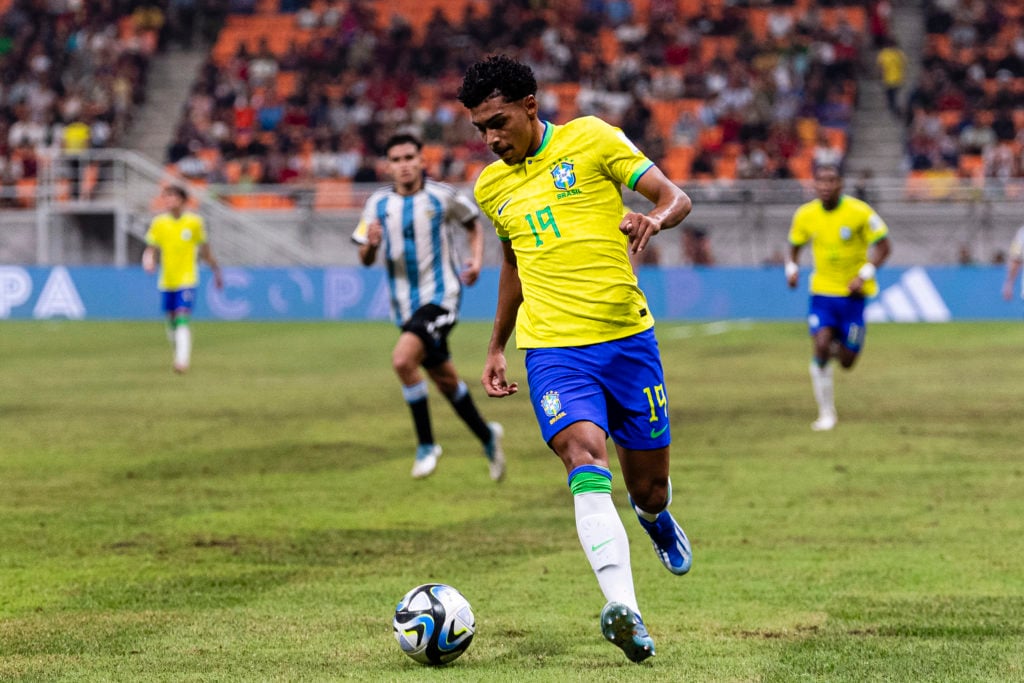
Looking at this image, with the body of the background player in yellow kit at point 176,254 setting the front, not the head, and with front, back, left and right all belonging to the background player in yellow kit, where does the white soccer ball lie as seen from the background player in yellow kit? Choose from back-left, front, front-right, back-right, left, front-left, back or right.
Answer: front

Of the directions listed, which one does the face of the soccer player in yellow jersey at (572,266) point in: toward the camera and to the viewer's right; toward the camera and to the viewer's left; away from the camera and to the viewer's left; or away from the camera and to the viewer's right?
toward the camera and to the viewer's left

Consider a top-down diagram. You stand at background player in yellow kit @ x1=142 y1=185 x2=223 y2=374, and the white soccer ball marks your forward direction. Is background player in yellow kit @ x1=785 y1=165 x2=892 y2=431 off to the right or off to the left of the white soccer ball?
left

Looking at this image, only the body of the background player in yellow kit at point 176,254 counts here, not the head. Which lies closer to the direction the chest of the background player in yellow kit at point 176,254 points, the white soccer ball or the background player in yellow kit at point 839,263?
the white soccer ball

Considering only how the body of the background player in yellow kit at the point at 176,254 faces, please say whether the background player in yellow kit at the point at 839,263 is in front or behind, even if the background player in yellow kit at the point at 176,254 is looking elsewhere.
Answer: in front

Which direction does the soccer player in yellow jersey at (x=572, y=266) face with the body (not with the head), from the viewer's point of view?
toward the camera

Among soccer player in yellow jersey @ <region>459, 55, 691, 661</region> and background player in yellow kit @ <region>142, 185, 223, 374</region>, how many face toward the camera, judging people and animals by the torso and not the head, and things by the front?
2

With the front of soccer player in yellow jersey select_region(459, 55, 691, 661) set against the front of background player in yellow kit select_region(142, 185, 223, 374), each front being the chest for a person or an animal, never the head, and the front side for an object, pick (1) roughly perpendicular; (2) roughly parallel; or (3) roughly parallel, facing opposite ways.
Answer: roughly parallel

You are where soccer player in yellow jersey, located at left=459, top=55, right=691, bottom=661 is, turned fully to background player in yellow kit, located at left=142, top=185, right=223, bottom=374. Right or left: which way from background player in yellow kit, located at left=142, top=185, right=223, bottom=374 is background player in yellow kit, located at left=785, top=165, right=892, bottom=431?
right

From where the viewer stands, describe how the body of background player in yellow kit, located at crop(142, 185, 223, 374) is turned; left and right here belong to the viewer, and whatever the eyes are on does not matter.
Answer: facing the viewer

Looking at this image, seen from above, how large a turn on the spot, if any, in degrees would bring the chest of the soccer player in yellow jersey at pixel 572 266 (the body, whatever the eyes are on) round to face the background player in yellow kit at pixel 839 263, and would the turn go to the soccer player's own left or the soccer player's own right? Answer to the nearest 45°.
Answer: approximately 180°
